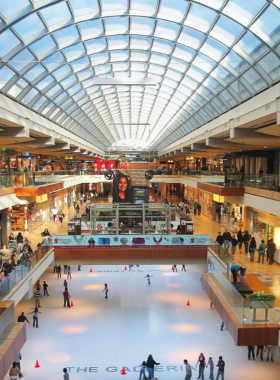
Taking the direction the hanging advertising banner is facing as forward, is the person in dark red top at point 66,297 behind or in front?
in front

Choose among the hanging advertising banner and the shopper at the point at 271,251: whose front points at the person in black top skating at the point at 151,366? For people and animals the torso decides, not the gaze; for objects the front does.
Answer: the hanging advertising banner

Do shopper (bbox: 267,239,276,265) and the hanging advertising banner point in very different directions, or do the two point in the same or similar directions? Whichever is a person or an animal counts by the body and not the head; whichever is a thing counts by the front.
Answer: very different directions

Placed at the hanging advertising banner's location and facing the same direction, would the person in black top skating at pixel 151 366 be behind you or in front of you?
in front

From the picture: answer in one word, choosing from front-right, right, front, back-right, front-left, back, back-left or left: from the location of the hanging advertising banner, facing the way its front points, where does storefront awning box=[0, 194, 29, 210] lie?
front-right

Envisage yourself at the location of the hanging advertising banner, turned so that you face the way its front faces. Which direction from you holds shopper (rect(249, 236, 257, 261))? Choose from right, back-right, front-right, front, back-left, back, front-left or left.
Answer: front-left

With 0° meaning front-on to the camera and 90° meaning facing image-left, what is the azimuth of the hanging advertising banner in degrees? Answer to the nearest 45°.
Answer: approximately 0°
